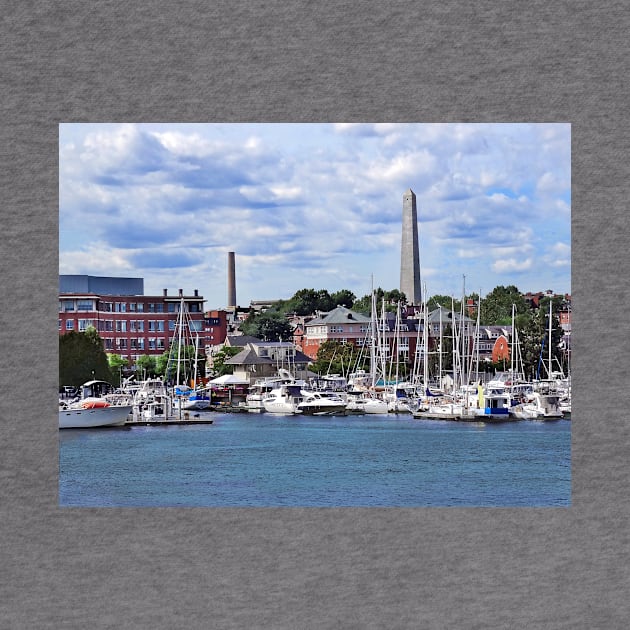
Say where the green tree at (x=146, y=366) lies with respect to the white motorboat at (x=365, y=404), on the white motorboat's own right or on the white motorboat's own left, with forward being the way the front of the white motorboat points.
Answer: on the white motorboat's own right

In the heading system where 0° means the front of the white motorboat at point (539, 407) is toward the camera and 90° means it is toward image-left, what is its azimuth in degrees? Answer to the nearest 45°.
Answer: approximately 90°

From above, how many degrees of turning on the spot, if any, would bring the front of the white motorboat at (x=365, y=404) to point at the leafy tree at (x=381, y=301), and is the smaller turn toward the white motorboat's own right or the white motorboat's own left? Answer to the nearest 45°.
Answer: approximately 90° to the white motorboat's own left

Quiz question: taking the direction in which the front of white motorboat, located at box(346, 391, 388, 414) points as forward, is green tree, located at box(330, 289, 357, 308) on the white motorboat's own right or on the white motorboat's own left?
on the white motorboat's own left

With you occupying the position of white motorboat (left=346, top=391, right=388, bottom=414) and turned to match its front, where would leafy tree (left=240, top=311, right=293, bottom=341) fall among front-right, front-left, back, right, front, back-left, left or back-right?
left
